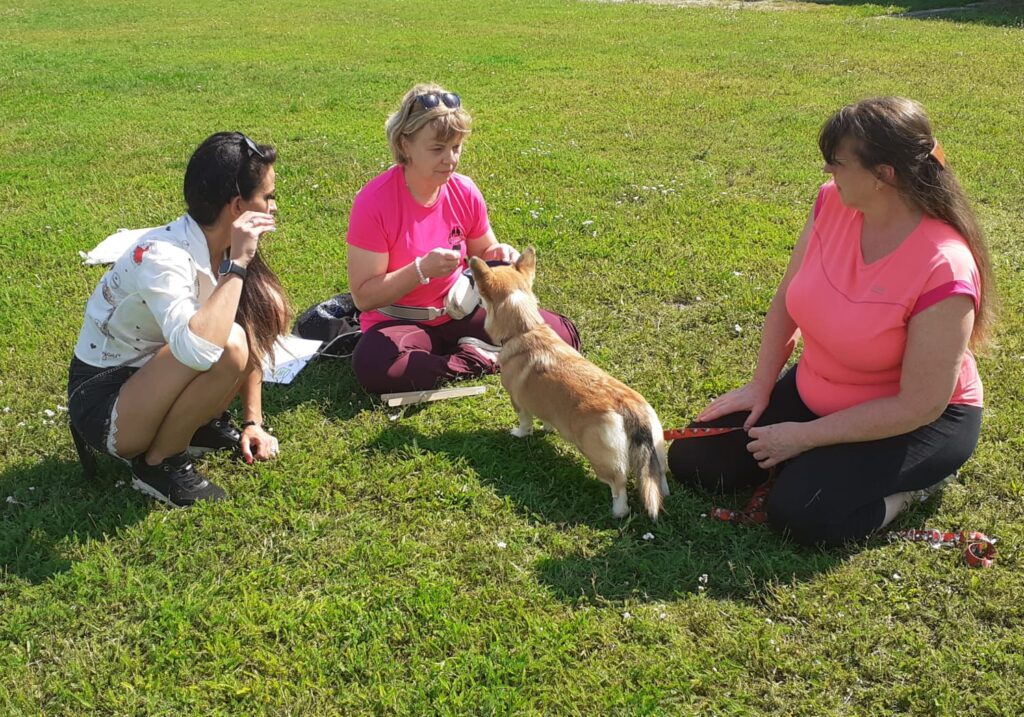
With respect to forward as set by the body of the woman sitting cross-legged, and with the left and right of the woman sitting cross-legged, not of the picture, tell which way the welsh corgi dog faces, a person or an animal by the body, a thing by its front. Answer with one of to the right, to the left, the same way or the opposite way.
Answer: the opposite way

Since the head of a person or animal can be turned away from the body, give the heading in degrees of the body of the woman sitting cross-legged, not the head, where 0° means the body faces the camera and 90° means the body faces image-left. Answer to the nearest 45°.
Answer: approximately 315°

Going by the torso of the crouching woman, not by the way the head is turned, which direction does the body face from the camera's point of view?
to the viewer's right

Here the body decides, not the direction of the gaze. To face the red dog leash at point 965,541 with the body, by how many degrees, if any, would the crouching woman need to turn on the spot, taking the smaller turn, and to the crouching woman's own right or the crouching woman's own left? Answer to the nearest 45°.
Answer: approximately 45° to the crouching woman's own right

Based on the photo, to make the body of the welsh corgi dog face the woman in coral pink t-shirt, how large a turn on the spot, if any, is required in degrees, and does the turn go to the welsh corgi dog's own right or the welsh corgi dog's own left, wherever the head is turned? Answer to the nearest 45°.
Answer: approximately 135° to the welsh corgi dog's own right

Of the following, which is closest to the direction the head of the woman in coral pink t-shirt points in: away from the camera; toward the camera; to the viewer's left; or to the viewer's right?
to the viewer's left

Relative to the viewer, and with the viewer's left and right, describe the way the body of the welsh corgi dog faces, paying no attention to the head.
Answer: facing away from the viewer and to the left of the viewer

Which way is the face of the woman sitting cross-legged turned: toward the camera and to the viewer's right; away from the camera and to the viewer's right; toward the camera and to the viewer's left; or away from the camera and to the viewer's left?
toward the camera and to the viewer's right

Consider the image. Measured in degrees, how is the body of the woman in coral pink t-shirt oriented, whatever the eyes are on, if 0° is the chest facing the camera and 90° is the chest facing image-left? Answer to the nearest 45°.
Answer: approximately 45°
